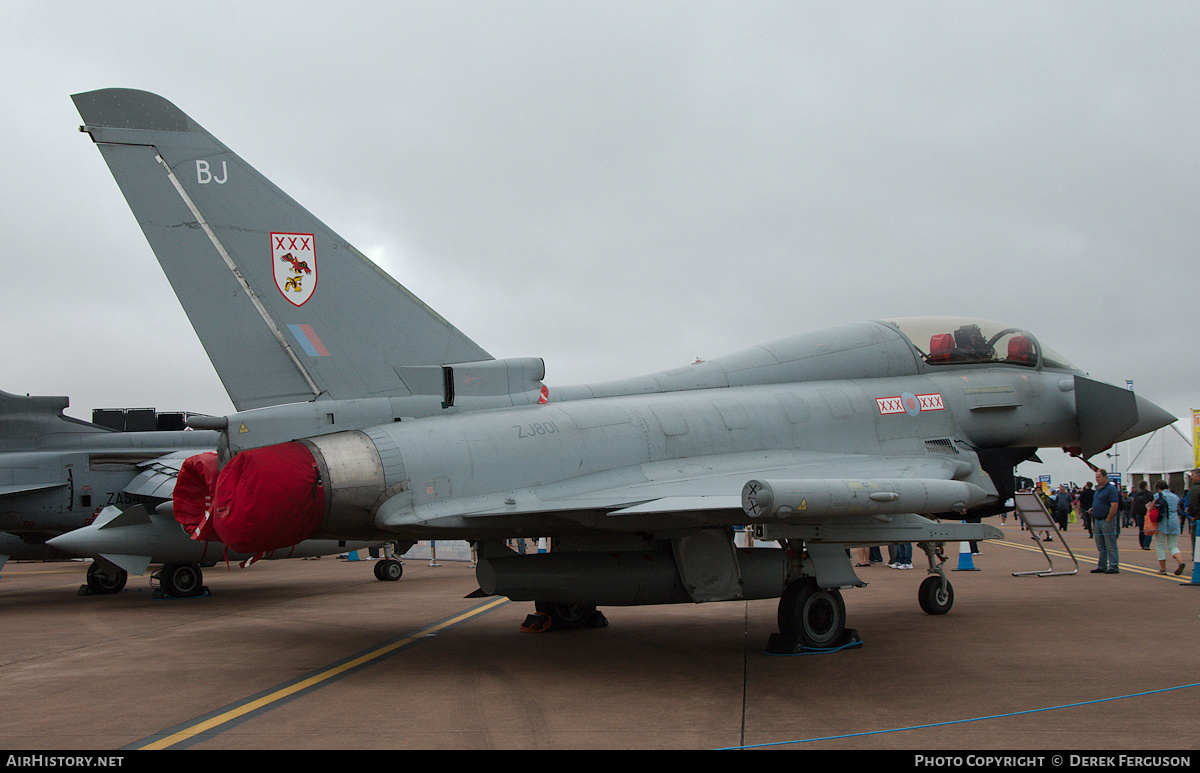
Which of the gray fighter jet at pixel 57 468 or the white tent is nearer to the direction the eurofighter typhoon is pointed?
the white tent

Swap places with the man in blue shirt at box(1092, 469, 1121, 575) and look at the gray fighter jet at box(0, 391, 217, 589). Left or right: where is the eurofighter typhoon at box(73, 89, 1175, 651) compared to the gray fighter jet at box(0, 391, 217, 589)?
left

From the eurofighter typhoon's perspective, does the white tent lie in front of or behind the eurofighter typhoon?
in front

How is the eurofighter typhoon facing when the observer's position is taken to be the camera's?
facing away from the viewer and to the right of the viewer

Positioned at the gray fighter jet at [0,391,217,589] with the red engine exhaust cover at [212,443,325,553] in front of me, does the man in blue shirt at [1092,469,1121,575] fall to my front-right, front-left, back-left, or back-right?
front-left

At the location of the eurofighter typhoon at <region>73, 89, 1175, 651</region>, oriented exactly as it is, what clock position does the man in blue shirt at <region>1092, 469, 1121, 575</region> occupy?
The man in blue shirt is roughly at 12 o'clock from the eurofighter typhoon.
